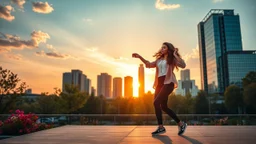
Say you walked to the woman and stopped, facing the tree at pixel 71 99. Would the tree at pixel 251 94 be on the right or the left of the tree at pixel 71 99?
right

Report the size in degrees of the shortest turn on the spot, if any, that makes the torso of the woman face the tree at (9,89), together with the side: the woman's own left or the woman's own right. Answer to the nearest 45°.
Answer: approximately 90° to the woman's own right

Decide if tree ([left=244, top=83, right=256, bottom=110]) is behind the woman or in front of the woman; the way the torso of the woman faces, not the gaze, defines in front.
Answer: behind

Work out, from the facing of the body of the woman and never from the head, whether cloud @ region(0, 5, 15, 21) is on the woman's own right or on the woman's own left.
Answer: on the woman's own right

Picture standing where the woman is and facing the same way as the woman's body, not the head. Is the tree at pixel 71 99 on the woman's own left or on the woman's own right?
on the woman's own right

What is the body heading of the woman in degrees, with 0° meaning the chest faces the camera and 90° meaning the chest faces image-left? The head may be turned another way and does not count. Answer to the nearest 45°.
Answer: approximately 45°
